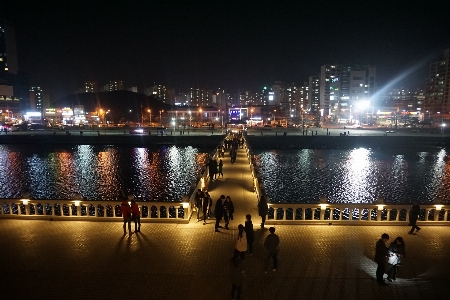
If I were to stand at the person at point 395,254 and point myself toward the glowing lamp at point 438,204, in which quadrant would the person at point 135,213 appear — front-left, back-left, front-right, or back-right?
back-left

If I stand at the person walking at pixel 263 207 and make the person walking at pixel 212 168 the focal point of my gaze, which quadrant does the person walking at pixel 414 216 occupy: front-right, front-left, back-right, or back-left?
back-right

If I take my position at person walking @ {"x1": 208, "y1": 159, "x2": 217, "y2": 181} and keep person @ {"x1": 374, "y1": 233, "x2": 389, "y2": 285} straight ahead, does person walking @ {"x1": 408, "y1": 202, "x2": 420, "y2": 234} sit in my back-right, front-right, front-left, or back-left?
front-left

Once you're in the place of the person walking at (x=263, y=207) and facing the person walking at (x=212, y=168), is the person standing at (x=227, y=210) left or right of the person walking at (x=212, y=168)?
left

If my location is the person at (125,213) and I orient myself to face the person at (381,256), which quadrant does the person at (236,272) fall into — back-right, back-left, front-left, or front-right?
front-right

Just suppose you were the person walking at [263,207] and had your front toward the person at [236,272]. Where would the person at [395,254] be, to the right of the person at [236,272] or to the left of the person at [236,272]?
left

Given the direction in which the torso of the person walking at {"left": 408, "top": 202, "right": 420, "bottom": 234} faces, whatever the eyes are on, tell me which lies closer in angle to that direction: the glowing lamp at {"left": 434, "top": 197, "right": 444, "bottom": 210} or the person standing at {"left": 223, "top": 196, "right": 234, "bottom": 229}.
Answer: the glowing lamp
